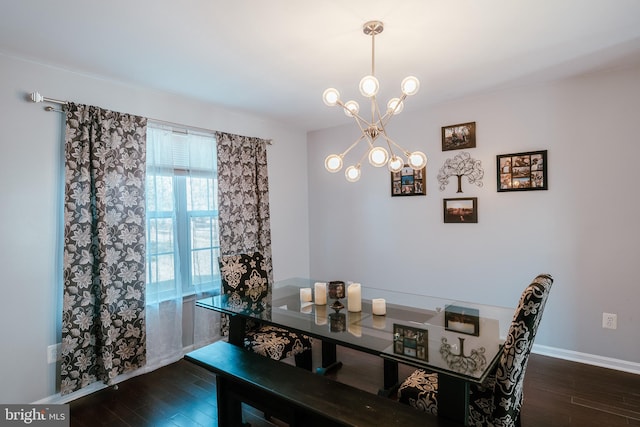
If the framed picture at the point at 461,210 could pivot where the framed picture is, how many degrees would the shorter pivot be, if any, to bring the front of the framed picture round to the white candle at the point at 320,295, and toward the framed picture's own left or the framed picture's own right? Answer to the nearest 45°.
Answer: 0° — it already faces it

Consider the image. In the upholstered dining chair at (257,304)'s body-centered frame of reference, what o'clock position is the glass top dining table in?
The glass top dining table is roughly at 12 o'clock from the upholstered dining chair.

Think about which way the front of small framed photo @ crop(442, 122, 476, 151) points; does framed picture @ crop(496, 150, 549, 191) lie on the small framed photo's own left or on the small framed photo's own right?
on the small framed photo's own left

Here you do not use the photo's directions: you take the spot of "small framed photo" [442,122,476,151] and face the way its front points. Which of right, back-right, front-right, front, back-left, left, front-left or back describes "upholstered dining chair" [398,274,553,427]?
front-left

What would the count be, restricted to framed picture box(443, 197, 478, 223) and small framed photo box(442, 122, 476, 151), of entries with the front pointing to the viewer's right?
0

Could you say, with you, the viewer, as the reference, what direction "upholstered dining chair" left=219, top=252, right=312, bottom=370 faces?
facing the viewer and to the right of the viewer

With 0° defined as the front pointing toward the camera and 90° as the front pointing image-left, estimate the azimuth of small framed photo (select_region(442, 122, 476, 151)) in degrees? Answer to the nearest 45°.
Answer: approximately 45°

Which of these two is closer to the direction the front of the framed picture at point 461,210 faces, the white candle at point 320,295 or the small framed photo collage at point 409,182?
the white candle
